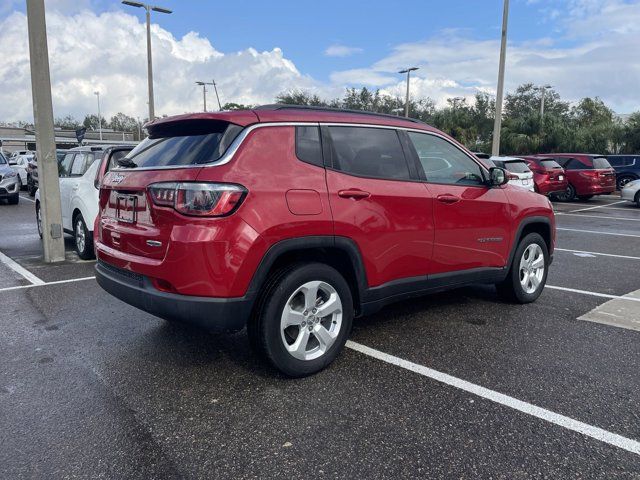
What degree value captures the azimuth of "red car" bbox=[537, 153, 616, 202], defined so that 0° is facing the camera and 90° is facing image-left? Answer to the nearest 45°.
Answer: approximately 135°

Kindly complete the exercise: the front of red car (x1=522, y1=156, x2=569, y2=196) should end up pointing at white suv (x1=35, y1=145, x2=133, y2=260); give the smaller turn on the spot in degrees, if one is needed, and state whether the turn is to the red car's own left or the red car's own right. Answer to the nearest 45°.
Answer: approximately 90° to the red car's own left

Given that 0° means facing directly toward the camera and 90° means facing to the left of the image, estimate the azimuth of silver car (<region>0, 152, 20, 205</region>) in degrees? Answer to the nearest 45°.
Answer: approximately 315°

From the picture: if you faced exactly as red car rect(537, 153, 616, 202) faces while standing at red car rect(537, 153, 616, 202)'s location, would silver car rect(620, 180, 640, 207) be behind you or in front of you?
behind

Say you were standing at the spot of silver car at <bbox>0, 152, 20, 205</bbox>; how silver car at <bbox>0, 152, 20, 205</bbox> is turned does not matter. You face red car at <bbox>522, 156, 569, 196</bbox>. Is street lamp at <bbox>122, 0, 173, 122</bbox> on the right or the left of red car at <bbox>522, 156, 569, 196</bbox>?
left

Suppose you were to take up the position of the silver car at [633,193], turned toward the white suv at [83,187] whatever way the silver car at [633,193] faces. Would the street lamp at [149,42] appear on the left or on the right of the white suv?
right

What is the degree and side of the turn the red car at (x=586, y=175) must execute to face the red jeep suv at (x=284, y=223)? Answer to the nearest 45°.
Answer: approximately 135° to its left

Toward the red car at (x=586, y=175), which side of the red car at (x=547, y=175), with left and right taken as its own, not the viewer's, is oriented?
right

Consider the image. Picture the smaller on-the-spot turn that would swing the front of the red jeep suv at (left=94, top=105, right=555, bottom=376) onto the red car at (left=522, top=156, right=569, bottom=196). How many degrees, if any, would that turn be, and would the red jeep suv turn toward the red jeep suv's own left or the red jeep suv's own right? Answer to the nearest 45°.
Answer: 0° — it already faces it

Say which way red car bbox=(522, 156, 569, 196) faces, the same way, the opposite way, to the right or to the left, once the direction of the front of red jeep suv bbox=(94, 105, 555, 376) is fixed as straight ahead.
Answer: to the left

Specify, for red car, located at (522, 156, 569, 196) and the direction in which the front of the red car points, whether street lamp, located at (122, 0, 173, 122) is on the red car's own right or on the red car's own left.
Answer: on the red car's own left

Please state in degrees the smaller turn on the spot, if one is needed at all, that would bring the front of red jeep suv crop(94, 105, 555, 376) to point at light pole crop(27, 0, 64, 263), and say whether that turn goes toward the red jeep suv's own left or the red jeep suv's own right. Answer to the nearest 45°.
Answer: approximately 90° to the red jeep suv's own left

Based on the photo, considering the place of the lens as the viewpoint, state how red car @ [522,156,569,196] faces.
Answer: facing away from the viewer and to the left of the viewer
